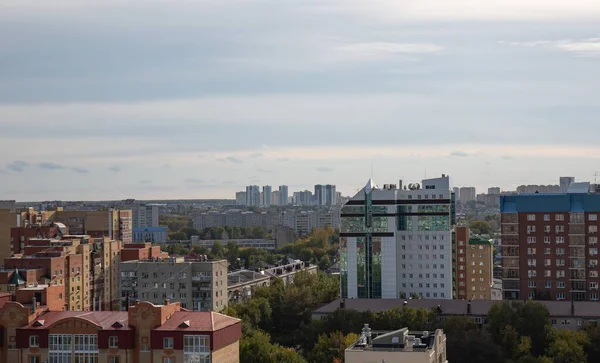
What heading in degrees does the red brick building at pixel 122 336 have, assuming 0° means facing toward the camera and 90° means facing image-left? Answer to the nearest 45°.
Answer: approximately 0°

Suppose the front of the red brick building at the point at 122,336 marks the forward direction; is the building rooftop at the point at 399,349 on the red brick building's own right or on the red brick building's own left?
on the red brick building's own left
